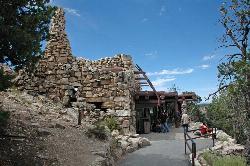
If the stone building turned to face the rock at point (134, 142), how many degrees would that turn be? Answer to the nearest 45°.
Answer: approximately 45° to its right

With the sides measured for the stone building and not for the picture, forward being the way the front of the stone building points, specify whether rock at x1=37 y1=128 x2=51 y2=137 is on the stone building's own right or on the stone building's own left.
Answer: on the stone building's own right

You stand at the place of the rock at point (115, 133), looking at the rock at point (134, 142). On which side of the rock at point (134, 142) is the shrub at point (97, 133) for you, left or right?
right

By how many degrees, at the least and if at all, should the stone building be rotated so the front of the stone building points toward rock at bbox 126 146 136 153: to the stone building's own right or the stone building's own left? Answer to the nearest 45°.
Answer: approximately 45° to the stone building's own right

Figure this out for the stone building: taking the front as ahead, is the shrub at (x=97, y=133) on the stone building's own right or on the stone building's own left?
on the stone building's own right

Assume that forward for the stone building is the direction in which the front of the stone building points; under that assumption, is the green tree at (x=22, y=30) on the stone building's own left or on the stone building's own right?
on the stone building's own right
